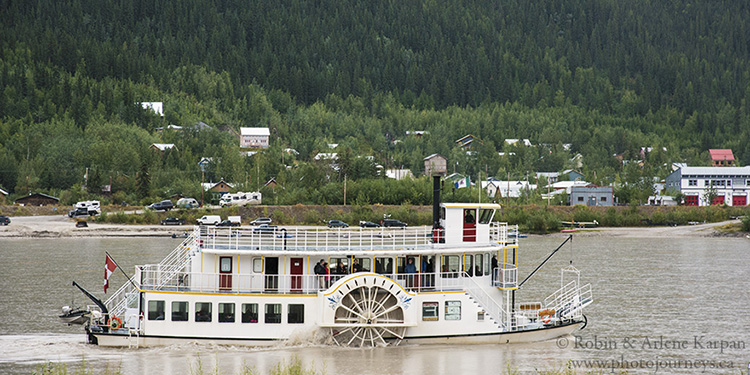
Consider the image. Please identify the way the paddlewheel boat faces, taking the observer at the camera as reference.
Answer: facing to the right of the viewer
